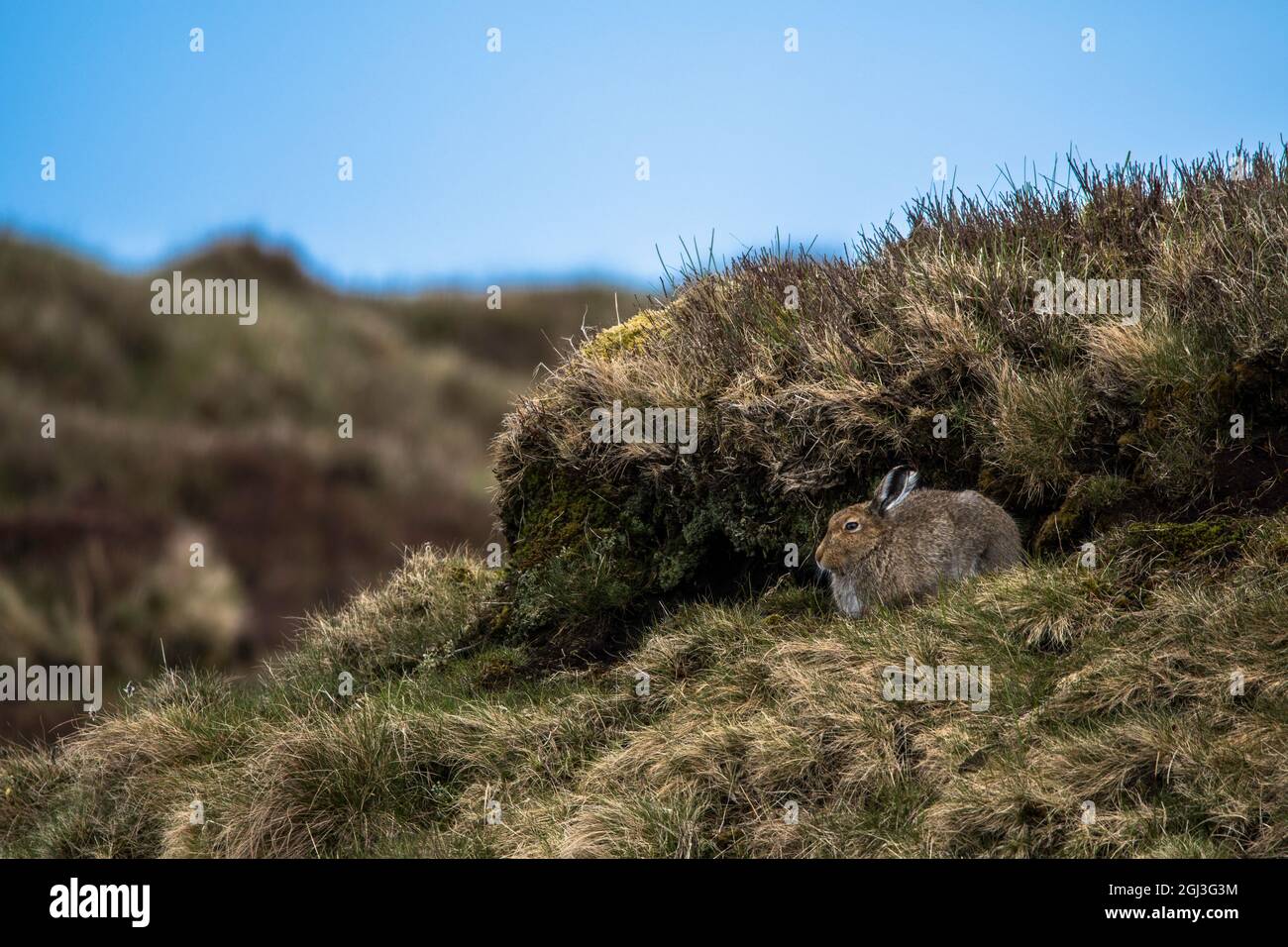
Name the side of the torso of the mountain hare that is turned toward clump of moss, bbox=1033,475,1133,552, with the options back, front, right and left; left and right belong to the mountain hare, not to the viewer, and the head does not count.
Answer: back

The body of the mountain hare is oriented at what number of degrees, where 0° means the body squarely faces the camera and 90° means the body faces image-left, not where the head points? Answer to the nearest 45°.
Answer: approximately 90°

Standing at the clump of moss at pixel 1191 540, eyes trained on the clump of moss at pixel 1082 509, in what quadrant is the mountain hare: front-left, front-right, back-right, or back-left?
front-left

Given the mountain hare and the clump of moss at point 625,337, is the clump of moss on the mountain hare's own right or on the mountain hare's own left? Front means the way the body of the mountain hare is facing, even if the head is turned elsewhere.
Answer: on the mountain hare's own right

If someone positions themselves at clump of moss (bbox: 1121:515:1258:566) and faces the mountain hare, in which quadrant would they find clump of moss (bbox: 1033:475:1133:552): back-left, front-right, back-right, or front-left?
front-right

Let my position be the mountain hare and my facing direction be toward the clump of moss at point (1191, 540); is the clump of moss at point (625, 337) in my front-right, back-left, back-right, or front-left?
back-left

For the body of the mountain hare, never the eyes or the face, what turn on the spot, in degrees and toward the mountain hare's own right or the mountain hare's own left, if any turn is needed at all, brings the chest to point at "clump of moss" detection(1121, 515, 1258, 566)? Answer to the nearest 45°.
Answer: approximately 180°
